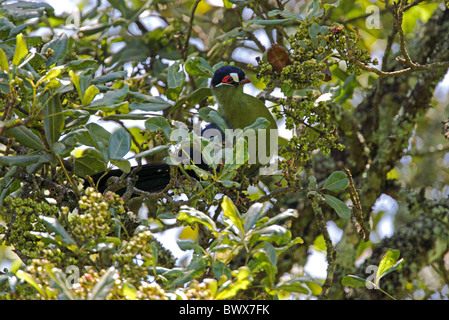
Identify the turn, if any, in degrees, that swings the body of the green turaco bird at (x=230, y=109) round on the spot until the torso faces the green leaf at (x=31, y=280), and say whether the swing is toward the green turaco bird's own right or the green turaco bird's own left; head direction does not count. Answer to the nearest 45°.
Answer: approximately 90° to the green turaco bird's own right

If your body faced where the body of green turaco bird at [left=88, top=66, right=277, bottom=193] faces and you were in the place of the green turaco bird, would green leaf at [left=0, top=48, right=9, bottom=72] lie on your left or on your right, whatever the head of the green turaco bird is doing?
on your right

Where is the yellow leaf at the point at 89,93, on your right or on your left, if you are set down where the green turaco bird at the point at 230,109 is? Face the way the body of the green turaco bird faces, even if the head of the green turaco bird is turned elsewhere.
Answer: on your right

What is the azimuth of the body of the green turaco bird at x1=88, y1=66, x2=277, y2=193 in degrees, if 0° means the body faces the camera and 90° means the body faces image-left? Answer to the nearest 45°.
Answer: approximately 270°

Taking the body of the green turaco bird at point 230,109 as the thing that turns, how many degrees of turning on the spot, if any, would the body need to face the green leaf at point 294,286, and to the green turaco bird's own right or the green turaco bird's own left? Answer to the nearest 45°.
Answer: approximately 90° to the green turaco bird's own right

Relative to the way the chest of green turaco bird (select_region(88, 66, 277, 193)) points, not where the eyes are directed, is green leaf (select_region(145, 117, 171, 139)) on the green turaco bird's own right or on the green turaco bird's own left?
on the green turaco bird's own right
